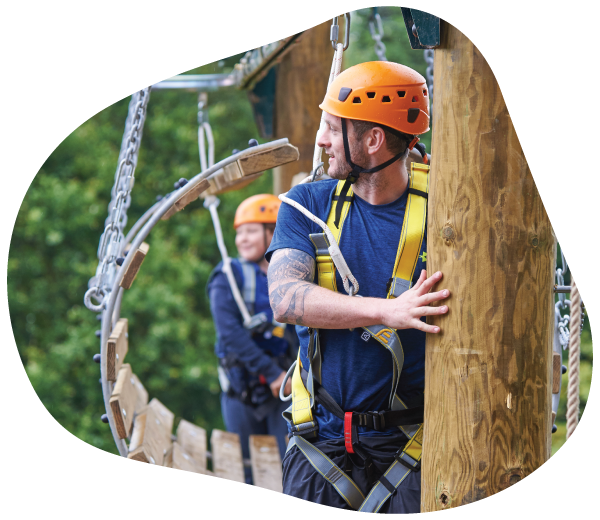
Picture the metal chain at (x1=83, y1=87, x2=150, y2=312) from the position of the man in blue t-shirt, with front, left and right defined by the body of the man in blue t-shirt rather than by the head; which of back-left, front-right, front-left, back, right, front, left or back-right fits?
back-right

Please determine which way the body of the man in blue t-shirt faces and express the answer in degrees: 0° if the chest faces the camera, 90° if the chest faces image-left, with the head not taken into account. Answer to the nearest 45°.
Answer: approximately 0°

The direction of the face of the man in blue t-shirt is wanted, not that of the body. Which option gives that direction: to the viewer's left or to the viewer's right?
to the viewer's left

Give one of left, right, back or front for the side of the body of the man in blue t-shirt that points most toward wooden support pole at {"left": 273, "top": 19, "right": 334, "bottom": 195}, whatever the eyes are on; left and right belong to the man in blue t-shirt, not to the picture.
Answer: back

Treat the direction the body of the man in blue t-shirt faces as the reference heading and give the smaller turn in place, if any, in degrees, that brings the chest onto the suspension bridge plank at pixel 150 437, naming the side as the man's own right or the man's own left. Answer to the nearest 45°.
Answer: approximately 135° to the man's own right
